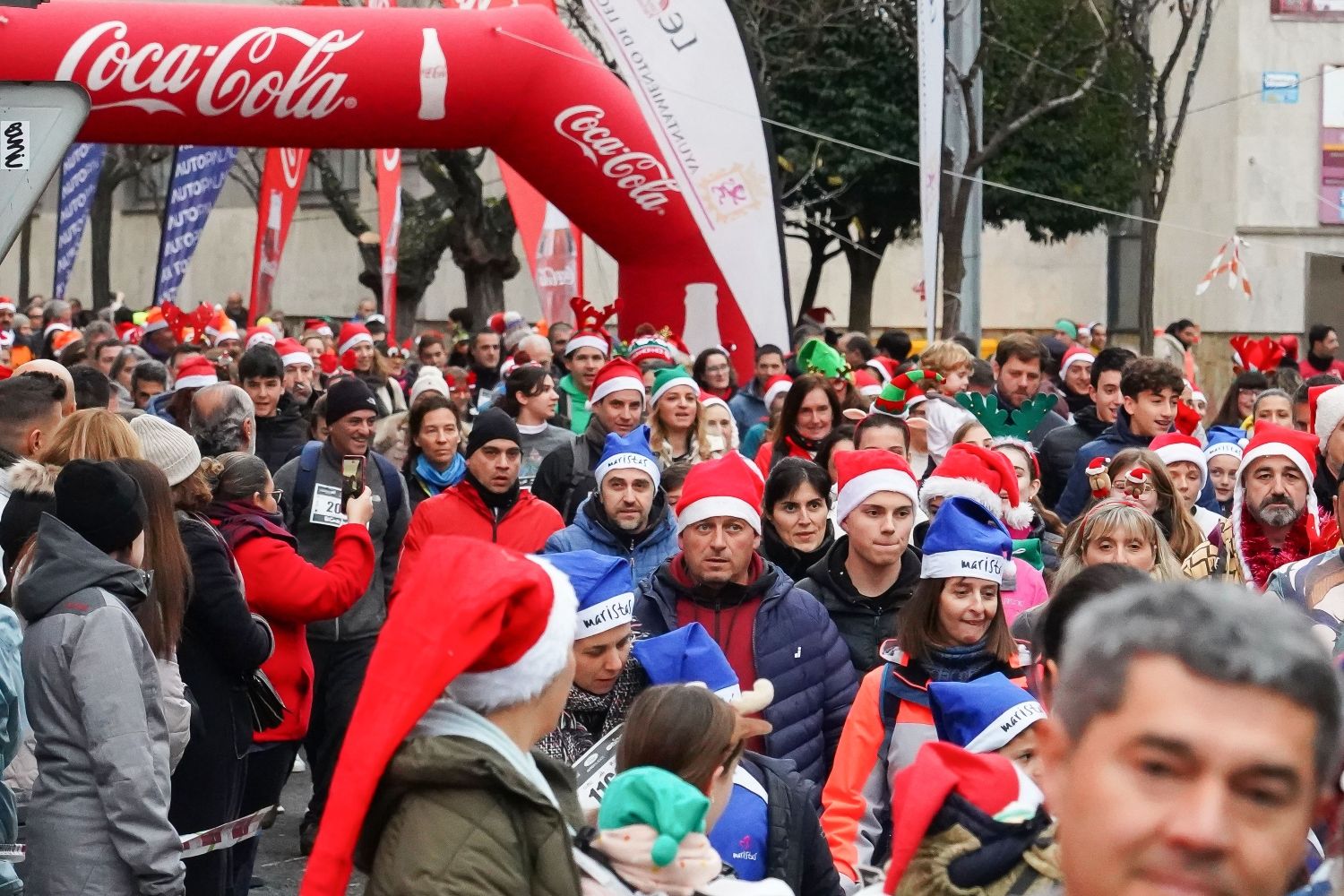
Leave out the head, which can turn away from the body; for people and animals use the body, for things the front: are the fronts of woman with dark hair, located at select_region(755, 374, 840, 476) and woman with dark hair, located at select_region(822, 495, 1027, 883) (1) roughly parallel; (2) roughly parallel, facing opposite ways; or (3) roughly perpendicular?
roughly parallel

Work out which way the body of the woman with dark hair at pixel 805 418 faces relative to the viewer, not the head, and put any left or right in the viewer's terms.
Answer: facing the viewer and to the right of the viewer

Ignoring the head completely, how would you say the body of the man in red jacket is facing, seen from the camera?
toward the camera

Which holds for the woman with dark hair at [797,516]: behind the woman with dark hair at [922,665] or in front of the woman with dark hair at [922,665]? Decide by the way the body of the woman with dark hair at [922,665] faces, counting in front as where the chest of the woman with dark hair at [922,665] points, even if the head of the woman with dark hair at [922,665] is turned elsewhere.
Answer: behind

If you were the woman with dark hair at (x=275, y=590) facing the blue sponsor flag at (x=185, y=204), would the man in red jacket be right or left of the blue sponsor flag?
right

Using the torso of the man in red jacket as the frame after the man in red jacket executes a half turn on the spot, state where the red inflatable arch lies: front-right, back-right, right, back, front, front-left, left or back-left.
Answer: front

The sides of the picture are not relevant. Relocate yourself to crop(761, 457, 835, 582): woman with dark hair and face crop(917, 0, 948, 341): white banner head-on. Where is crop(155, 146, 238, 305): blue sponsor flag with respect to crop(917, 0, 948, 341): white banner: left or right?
left

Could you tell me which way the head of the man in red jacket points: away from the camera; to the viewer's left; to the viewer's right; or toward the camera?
toward the camera

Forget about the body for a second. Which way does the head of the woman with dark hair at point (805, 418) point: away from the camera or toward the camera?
toward the camera

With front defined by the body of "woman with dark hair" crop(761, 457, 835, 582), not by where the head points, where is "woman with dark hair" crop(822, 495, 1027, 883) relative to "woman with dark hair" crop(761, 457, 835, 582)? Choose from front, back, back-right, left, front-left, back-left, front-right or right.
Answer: front

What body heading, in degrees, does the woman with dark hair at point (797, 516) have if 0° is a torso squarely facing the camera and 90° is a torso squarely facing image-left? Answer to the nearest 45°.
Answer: approximately 0°

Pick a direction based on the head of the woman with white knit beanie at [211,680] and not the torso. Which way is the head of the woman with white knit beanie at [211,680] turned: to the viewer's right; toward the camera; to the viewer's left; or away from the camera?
away from the camera

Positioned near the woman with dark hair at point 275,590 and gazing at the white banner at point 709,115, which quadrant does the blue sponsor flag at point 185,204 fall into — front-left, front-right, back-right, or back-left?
front-left

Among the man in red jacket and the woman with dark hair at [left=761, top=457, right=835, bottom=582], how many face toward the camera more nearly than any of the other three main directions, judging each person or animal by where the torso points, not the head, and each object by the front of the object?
2

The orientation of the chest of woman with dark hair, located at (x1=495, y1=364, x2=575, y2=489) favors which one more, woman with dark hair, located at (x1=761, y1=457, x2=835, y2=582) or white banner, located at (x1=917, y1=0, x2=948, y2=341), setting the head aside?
the woman with dark hair

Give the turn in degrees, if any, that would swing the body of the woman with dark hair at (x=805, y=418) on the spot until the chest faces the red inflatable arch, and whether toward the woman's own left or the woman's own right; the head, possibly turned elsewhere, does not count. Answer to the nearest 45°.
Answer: approximately 180°
